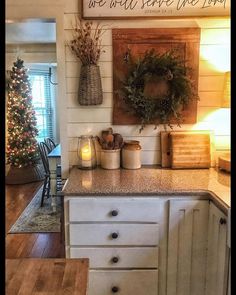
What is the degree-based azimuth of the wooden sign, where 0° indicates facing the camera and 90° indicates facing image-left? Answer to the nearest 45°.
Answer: approximately 0°

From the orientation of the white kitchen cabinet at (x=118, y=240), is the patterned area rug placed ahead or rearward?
rearward
